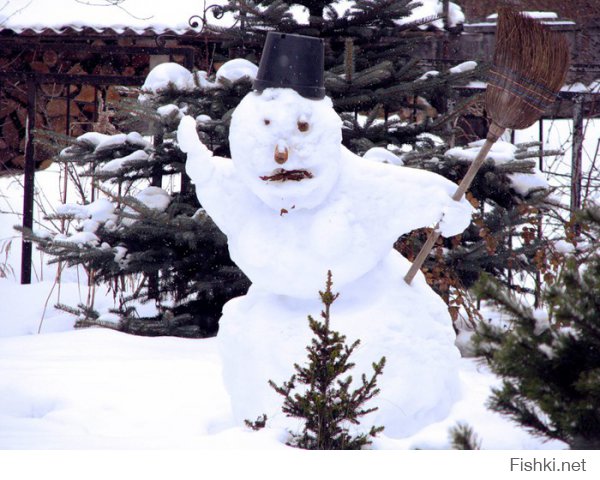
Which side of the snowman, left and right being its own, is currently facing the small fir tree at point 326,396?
front

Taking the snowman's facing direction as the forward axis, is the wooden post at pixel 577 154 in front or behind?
behind

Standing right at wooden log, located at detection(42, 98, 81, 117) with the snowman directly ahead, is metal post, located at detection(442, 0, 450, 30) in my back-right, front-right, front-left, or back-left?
front-left

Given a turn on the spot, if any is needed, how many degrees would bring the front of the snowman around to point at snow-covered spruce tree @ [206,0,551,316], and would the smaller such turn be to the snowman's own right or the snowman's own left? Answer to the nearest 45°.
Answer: approximately 180°

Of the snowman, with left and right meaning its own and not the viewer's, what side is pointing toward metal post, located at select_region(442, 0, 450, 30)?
back

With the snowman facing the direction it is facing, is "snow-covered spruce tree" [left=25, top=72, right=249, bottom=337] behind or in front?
behind
